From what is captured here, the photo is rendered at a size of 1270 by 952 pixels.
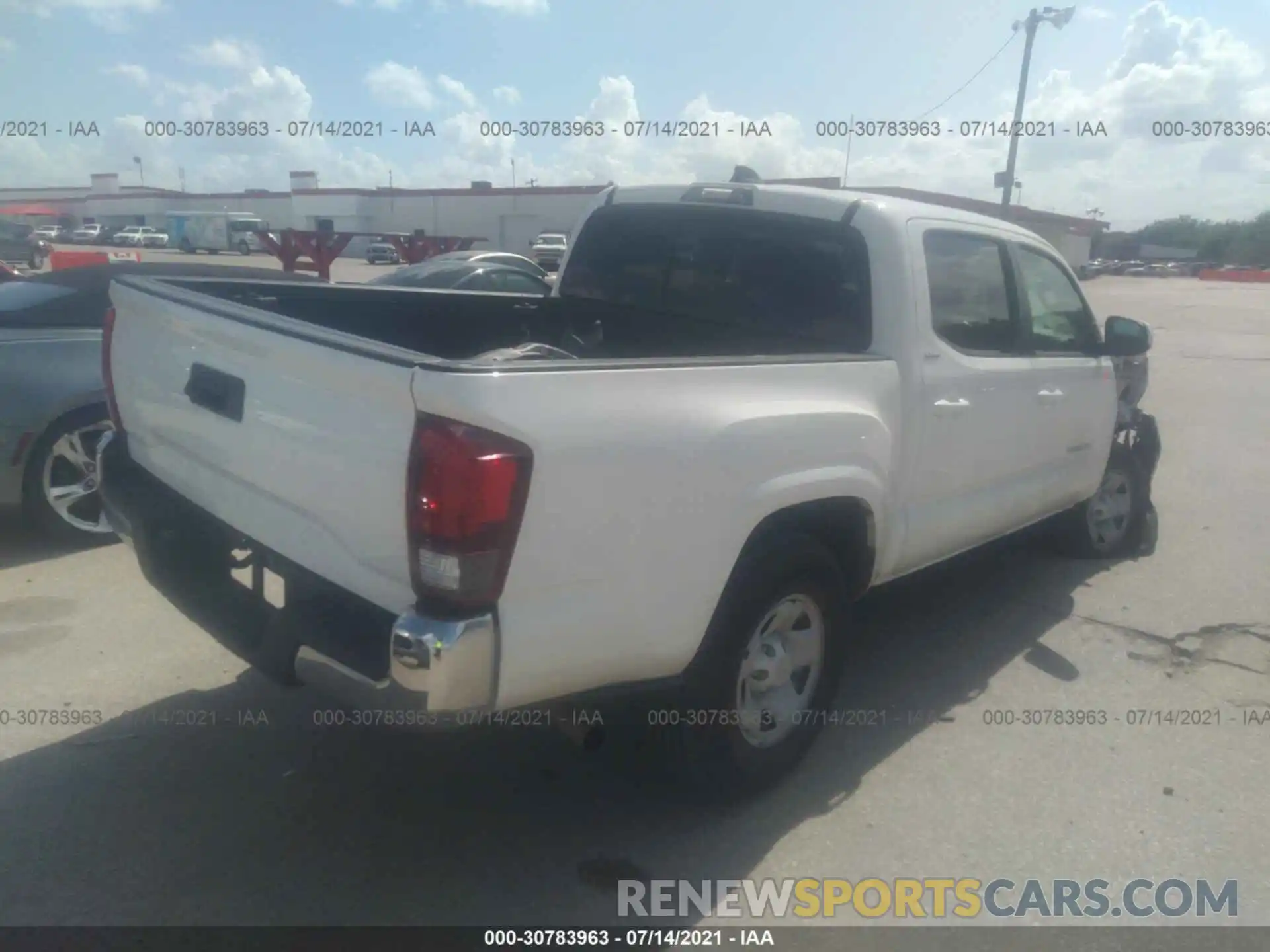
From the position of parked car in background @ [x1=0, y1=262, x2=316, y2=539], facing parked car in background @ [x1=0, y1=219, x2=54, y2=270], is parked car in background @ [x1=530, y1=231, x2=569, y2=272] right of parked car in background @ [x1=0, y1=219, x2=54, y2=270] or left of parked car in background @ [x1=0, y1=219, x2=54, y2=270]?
right

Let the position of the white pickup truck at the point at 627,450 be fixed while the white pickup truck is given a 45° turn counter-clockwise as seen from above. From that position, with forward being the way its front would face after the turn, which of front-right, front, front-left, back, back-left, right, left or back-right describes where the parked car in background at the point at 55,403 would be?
front-left

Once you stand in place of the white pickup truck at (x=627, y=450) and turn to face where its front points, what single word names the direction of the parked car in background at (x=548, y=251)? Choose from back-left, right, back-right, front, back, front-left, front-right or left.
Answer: front-left

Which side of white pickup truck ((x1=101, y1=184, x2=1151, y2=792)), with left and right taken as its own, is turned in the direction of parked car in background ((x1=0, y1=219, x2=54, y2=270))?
left

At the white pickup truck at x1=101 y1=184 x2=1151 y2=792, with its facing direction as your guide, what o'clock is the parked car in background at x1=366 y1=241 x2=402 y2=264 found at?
The parked car in background is roughly at 10 o'clock from the white pickup truck.

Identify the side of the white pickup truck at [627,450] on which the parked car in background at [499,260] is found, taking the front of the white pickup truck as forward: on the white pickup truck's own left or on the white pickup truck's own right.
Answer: on the white pickup truck's own left

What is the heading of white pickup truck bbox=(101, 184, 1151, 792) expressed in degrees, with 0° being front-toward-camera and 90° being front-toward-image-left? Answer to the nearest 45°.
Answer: approximately 225°
